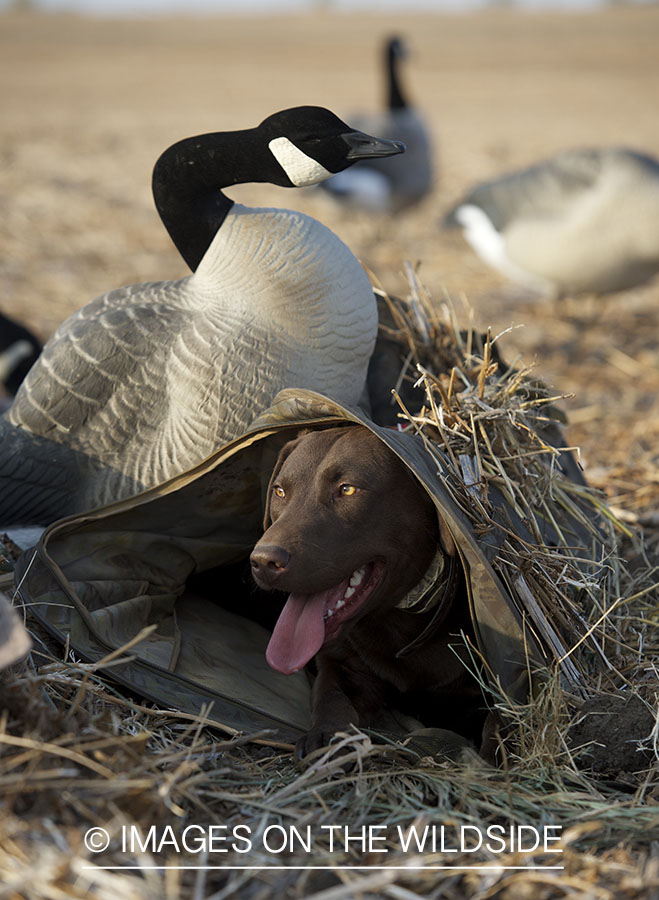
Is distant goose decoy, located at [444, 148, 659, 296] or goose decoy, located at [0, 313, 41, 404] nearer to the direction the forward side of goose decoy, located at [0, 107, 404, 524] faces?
the distant goose decoy

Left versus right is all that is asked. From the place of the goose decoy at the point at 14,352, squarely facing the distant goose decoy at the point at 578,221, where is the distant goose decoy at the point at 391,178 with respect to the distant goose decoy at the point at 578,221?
left

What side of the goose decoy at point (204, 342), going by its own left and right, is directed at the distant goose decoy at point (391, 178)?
left

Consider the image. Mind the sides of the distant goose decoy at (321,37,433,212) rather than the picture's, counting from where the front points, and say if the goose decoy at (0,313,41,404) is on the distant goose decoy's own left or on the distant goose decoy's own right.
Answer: on the distant goose decoy's own right

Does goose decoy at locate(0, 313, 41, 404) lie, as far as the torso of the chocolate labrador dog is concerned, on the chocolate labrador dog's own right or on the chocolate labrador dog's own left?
on the chocolate labrador dog's own right

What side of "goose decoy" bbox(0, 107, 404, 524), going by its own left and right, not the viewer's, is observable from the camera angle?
right

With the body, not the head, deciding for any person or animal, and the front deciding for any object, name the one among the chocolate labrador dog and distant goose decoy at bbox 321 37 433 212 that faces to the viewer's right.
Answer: the distant goose decoy

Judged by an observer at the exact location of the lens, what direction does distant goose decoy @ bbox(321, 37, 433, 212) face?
facing to the right of the viewer

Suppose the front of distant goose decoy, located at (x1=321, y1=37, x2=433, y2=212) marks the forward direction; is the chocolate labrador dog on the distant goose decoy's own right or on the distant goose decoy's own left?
on the distant goose decoy's own right
